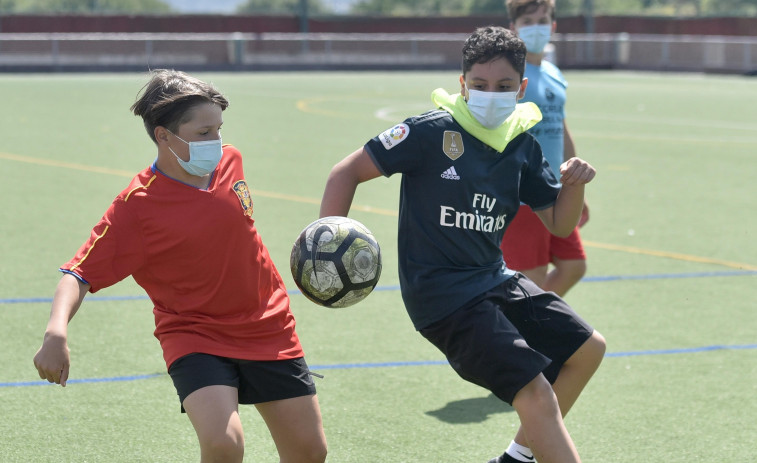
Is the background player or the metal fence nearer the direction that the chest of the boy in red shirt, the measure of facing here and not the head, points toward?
the background player

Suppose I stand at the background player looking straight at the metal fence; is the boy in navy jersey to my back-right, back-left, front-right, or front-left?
back-left

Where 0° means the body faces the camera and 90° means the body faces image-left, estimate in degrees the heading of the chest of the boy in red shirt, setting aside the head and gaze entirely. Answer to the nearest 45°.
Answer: approximately 315°

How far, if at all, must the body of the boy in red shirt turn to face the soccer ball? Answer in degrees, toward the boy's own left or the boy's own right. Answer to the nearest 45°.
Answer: approximately 45° to the boy's own left

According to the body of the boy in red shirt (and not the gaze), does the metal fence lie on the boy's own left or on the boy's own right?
on the boy's own left

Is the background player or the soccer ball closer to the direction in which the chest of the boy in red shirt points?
the soccer ball

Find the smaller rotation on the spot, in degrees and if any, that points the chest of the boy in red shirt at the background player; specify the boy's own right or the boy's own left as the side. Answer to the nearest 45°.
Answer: approximately 90° to the boy's own left
